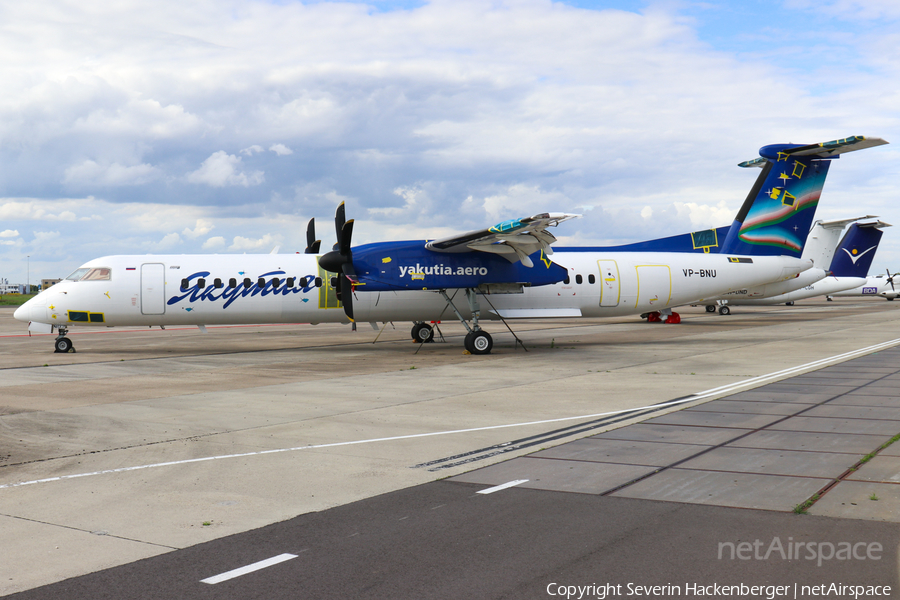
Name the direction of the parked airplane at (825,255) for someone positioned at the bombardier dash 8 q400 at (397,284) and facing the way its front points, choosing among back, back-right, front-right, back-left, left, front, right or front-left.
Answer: back-right

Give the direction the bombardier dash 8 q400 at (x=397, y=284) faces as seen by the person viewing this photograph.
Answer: facing to the left of the viewer

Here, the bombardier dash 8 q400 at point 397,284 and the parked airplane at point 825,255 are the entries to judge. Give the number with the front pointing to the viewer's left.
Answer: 2

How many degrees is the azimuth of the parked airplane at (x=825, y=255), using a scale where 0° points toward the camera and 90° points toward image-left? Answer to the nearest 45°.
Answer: approximately 90°

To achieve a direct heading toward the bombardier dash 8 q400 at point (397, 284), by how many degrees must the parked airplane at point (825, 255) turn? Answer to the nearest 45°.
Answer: approximately 90° to its left
